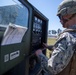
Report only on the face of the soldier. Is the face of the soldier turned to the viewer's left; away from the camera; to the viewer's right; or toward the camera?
to the viewer's left

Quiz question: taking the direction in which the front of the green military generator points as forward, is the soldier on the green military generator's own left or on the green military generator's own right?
on the green military generator's own left
